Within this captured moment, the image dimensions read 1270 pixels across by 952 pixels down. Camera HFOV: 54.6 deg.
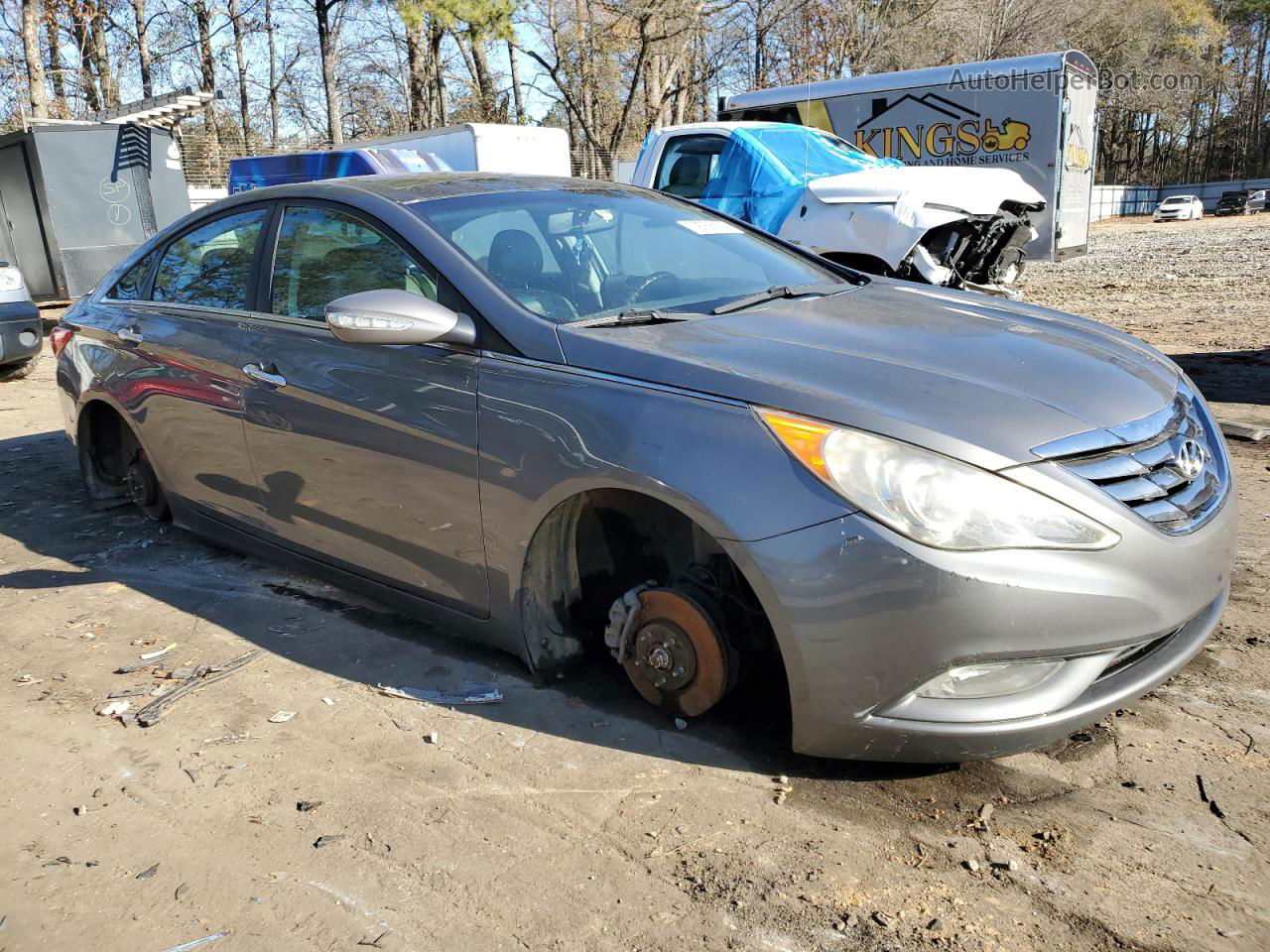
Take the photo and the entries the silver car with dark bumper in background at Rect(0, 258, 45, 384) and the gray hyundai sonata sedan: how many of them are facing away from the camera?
0

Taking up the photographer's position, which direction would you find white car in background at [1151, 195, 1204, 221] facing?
facing the viewer and to the left of the viewer

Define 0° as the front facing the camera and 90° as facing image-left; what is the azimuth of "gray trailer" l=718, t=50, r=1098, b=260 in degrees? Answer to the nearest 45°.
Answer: approximately 135°

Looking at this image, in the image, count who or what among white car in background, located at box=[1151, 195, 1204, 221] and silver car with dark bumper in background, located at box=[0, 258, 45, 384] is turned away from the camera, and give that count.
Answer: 0

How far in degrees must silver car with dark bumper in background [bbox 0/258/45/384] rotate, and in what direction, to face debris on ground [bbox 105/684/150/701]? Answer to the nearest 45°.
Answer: approximately 45° to its right

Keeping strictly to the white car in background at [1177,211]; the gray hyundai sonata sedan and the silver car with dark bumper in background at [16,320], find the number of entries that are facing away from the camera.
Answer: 0

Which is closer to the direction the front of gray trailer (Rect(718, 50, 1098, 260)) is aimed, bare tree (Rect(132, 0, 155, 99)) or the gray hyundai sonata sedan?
the bare tree

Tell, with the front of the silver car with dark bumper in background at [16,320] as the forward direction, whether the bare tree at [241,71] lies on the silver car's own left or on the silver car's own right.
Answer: on the silver car's own left

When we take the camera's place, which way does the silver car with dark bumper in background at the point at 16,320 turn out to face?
facing the viewer and to the right of the viewer

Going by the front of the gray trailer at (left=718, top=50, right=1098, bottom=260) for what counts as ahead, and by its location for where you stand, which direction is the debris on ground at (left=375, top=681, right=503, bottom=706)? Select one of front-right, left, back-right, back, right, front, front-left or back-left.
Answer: back-left
